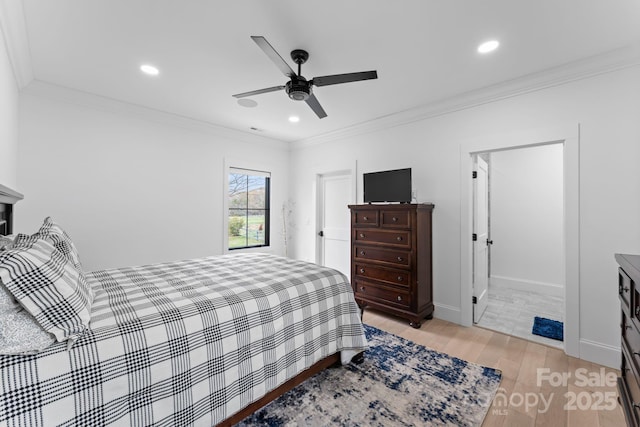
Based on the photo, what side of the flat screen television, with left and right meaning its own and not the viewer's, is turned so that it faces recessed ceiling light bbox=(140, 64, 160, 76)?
front

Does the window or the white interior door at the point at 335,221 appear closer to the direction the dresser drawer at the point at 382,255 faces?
the window

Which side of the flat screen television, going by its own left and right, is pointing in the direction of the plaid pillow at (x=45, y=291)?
front

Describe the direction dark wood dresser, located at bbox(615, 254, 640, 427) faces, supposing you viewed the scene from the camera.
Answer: facing to the left of the viewer

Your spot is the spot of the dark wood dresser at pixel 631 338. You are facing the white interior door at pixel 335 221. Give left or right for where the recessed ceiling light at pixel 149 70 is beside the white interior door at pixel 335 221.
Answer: left

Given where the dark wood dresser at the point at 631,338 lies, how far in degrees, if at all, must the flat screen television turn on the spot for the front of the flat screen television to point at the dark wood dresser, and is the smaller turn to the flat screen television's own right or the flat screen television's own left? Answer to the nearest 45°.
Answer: approximately 90° to the flat screen television's own left

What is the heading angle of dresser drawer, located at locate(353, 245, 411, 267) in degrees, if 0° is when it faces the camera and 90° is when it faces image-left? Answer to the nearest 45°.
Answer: approximately 45°

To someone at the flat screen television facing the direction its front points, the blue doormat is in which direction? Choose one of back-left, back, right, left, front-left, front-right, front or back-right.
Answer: back-left

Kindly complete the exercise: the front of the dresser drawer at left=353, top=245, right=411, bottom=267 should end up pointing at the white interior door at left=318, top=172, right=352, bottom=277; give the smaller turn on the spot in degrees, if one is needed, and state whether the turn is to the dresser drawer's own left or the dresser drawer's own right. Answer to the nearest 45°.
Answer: approximately 90° to the dresser drawer's own right

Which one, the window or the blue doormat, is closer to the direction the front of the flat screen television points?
the window

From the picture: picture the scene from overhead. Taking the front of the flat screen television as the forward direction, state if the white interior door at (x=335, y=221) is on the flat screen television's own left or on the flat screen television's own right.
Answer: on the flat screen television's own right
